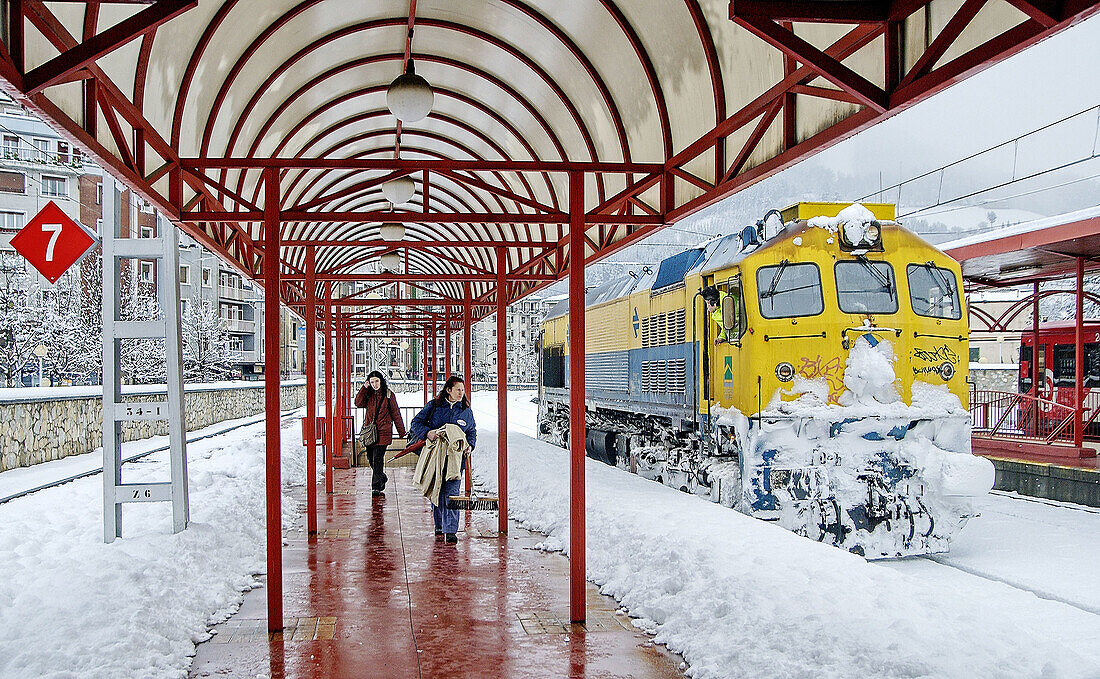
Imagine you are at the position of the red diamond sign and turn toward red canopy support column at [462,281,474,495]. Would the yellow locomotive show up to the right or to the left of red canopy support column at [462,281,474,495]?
right

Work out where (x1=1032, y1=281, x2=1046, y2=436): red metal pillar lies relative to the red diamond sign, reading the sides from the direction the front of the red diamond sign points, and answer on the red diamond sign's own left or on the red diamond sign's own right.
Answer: on the red diamond sign's own left

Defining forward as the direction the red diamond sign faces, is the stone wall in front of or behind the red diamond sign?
behind

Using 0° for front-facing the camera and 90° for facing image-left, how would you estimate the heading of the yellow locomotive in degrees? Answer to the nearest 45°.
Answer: approximately 315°

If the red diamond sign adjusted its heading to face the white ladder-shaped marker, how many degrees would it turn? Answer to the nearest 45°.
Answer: approximately 135° to its left

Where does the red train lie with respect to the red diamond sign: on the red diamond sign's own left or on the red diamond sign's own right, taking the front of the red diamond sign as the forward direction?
on the red diamond sign's own left

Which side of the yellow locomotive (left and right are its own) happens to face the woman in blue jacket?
right

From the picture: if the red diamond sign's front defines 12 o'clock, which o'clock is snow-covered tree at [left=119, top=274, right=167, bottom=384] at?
The snow-covered tree is roughly at 6 o'clock from the red diamond sign.

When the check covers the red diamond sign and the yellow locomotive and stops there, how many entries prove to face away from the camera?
0

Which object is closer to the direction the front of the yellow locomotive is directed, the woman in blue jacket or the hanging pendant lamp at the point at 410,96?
the hanging pendant lamp

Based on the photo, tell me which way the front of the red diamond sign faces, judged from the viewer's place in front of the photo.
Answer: facing the viewer

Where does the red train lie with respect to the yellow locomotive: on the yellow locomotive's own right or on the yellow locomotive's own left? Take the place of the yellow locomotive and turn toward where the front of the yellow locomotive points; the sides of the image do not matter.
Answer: on the yellow locomotive's own left
